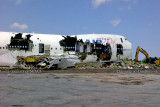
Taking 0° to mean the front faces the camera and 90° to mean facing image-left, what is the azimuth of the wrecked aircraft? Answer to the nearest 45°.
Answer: approximately 270°
